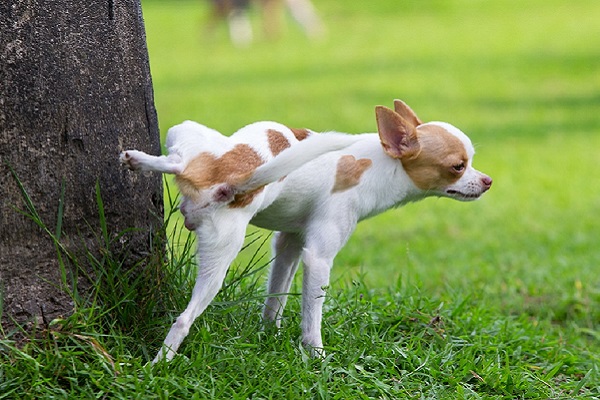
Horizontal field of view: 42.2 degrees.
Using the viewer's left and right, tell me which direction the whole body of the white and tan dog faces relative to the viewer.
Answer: facing away from the viewer and to the right of the viewer

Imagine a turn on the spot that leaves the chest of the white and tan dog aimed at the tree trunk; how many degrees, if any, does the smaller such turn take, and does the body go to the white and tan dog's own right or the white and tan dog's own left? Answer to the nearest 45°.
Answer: approximately 135° to the white and tan dog's own left
